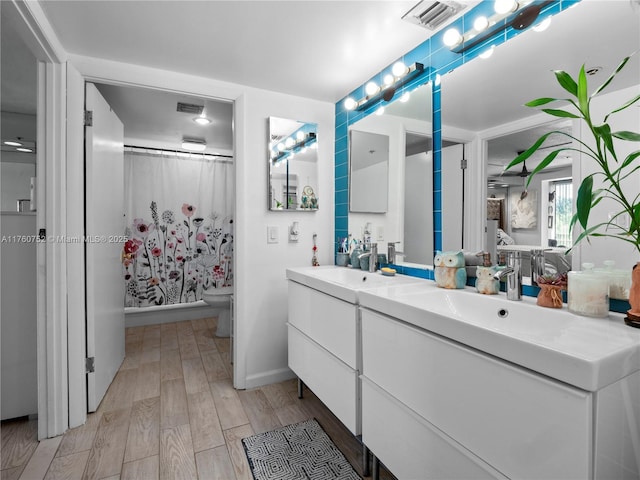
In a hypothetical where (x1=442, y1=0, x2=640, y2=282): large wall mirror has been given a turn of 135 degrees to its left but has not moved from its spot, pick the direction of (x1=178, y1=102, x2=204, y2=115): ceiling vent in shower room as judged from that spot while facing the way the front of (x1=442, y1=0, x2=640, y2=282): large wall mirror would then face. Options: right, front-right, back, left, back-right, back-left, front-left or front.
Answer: back

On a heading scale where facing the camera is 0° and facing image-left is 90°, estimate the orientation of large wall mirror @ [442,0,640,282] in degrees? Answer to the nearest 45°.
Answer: approximately 45°

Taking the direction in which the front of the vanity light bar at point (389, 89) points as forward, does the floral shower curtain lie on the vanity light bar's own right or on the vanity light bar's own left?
on the vanity light bar's own right

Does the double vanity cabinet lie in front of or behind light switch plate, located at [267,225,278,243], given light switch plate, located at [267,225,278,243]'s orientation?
in front

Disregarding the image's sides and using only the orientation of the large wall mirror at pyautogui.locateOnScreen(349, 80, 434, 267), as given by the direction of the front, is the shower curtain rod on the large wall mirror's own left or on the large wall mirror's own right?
on the large wall mirror's own right

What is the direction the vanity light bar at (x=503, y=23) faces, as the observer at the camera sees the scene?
facing the viewer and to the left of the viewer

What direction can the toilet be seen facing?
to the viewer's left

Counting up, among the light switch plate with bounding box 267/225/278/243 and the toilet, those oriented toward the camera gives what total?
1

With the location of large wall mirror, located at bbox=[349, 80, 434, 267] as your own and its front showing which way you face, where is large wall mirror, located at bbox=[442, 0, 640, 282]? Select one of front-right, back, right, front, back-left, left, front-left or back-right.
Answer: left

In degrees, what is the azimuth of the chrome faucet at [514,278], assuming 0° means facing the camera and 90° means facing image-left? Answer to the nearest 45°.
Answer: approximately 45°

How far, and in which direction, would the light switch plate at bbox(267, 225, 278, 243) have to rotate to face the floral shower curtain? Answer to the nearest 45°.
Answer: approximately 135° to its right

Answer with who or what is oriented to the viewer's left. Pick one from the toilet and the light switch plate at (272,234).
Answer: the toilet

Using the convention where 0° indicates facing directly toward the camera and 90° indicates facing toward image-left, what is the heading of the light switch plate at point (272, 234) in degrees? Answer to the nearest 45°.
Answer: approximately 0°
